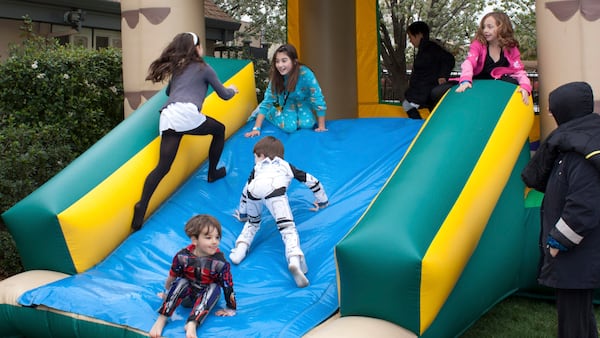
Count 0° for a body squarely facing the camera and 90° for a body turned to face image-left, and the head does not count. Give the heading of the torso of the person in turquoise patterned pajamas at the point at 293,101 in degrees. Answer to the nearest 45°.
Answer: approximately 45°

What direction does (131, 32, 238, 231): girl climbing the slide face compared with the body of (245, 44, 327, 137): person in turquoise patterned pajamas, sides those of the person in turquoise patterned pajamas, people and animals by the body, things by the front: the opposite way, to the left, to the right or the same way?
the opposite way

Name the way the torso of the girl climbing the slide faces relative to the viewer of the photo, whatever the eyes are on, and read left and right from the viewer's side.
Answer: facing away from the viewer and to the right of the viewer

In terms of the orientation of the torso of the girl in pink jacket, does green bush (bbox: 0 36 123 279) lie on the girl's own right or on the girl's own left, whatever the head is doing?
on the girl's own right

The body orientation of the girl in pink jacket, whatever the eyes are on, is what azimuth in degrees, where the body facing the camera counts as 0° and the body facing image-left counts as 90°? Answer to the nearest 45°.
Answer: approximately 0°

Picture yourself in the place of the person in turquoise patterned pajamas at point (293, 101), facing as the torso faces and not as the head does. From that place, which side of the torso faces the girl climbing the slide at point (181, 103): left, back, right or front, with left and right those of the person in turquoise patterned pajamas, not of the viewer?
front

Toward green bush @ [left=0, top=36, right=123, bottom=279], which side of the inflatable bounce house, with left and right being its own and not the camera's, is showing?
right

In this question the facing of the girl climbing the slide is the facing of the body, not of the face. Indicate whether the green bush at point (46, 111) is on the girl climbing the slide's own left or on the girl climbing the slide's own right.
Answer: on the girl climbing the slide's own left

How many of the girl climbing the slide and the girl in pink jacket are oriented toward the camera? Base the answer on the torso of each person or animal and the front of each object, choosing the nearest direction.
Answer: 1

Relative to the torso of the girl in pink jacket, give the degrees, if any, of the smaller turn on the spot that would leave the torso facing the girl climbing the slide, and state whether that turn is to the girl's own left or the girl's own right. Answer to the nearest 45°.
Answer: approximately 90° to the girl's own right
